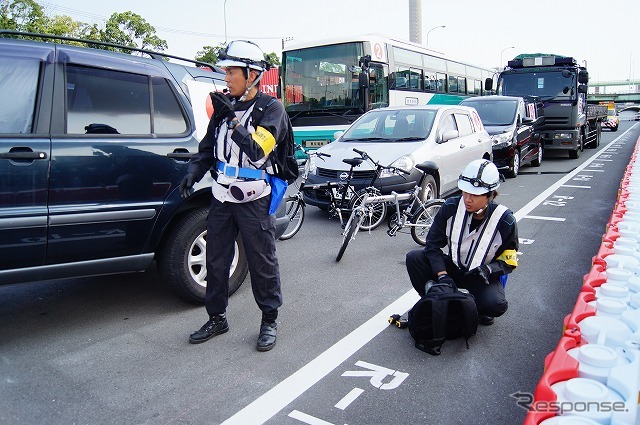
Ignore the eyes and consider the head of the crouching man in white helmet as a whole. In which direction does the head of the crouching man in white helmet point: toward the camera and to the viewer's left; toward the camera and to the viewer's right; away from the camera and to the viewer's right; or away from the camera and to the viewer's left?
toward the camera and to the viewer's left

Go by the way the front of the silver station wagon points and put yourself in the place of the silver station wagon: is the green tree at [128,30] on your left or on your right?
on your right

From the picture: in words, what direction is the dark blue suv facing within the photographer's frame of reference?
facing to the left of the viewer

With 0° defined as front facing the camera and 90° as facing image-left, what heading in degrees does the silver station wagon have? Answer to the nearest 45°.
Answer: approximately 45°

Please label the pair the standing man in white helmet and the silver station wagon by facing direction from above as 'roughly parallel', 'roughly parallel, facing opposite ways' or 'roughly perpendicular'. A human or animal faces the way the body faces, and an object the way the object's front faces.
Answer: roughly parallel

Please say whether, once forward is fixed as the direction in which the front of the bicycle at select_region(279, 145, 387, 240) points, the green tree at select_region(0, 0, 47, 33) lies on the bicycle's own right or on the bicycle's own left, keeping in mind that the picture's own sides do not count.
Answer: on the bicycle's own right

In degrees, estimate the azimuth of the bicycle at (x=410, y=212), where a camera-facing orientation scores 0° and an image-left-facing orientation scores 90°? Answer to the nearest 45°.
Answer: approximately 45°
